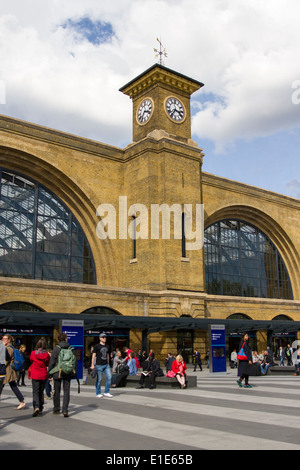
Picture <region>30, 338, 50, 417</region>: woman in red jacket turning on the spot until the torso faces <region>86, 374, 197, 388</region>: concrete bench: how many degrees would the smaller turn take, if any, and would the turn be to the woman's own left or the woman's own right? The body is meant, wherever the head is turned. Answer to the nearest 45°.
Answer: approximately 45° to the woman's own right

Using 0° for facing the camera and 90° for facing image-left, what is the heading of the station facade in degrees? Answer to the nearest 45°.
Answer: approximately 315°

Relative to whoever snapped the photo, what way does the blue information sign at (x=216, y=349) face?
facing the viewer

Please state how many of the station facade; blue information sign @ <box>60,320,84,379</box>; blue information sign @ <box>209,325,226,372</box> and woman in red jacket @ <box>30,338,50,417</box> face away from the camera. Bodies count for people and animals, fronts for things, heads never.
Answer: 1

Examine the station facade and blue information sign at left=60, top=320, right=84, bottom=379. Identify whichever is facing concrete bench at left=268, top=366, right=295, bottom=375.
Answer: the station facade

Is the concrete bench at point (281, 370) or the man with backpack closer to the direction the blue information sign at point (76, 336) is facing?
the man with backpack

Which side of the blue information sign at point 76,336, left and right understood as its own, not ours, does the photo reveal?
front

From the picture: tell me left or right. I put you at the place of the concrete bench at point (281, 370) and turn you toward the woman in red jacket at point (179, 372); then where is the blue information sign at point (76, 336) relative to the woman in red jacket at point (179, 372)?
right

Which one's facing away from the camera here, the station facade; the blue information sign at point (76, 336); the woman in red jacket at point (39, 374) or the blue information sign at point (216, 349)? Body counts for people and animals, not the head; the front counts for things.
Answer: the woman in red jacket

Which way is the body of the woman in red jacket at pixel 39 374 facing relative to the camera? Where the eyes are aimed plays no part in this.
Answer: away from the camera

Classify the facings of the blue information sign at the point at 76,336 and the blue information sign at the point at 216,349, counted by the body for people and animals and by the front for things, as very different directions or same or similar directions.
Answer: same or similar directions

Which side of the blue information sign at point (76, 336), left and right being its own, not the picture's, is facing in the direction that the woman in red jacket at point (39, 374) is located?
front

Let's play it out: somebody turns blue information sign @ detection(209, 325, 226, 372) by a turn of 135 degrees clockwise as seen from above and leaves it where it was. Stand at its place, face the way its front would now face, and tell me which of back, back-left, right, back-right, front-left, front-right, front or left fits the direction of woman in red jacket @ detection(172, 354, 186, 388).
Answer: back-left
